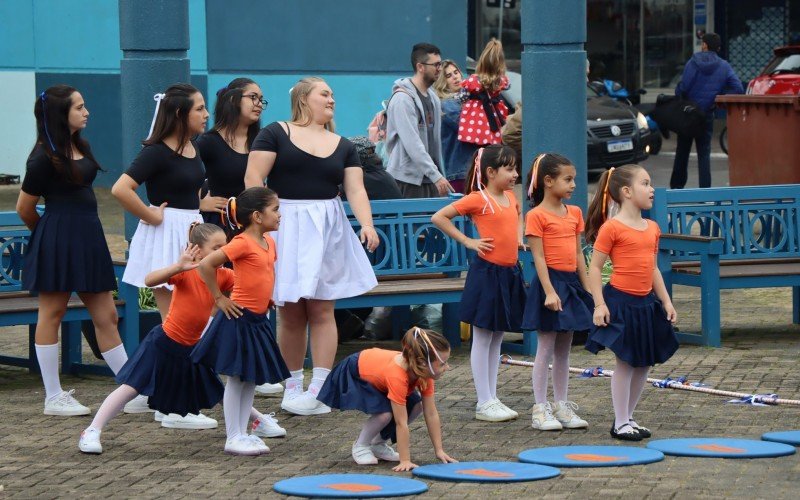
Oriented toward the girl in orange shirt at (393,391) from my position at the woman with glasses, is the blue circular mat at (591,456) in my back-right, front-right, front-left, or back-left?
front-left

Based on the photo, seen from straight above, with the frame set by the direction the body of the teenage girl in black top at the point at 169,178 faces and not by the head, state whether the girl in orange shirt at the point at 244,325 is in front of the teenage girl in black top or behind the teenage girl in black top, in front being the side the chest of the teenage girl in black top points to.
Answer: in front

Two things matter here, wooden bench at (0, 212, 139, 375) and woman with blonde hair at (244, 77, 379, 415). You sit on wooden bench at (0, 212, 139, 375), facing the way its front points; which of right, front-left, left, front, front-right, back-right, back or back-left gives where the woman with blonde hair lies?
front-left

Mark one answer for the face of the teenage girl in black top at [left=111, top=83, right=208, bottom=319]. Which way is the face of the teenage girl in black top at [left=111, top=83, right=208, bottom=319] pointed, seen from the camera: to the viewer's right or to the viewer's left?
to the viewer's right

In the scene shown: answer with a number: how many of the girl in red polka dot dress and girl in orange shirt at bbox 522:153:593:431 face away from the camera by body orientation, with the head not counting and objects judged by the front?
1

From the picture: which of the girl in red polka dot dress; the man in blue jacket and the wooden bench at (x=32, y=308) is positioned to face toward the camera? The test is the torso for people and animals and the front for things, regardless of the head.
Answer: the wooden bench

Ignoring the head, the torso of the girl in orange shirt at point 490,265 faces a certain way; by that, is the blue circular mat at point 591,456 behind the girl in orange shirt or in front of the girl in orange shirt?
in front

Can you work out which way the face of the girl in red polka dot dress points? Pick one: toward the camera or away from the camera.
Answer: away from the camera

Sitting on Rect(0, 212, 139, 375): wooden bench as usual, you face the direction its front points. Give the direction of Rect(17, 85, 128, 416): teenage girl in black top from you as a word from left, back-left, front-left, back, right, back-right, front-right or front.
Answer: front

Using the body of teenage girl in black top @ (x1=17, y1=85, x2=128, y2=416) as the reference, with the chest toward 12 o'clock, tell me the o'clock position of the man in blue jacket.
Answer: The man in blue jacket is roughly at 9 o'clock from the teenage girl in black top.

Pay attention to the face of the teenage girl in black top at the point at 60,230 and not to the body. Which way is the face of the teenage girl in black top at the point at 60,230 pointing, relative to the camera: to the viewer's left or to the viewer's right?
to the viewer's right

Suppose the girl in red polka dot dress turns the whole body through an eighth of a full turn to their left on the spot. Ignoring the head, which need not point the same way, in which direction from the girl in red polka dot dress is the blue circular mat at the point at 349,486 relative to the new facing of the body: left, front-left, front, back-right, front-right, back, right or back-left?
back-left

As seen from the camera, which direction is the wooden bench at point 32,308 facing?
toward the camera

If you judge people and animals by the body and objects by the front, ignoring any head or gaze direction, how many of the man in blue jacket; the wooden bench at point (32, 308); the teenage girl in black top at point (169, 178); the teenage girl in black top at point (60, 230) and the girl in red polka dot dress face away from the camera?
2

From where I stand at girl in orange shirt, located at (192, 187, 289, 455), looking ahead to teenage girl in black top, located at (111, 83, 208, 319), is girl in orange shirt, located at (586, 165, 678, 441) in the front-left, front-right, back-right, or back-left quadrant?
back-right

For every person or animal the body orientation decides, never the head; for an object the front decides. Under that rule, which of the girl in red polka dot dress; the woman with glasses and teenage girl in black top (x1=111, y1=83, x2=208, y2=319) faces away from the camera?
the girl in red polka dot dress

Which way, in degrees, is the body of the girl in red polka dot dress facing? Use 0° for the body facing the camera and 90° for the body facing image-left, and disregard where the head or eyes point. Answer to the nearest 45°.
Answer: approximately 180°

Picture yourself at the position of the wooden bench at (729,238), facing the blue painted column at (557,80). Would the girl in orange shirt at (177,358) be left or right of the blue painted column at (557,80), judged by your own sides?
left

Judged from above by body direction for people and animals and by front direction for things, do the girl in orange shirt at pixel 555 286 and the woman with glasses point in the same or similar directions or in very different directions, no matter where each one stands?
same or similar directions

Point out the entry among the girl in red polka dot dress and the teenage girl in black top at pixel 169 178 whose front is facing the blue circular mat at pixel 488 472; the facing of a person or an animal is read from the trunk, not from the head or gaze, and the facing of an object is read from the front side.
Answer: the teenage girl in black top
